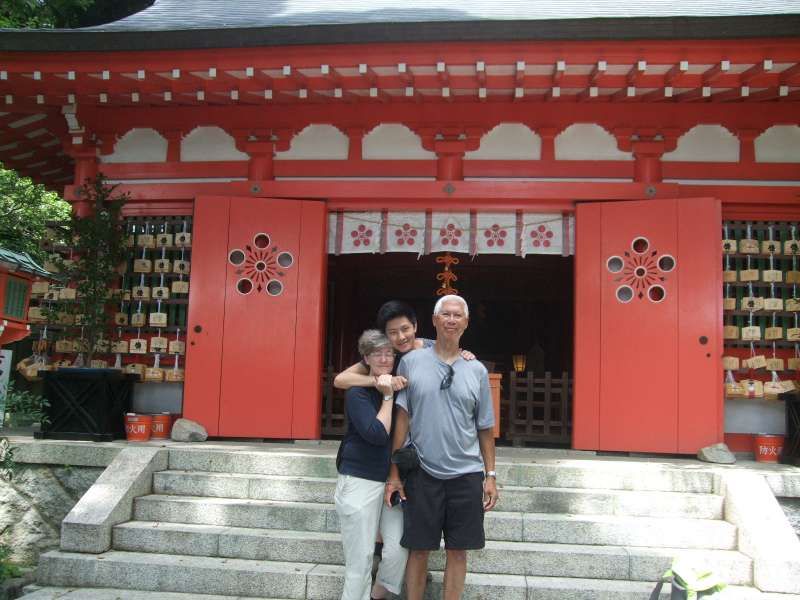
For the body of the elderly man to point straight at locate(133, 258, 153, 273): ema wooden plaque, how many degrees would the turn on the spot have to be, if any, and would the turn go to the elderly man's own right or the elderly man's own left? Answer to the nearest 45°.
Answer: approximately 135° to the elderly man's own right

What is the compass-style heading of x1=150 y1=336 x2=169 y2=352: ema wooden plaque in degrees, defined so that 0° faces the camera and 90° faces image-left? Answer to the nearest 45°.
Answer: approximately 0°
